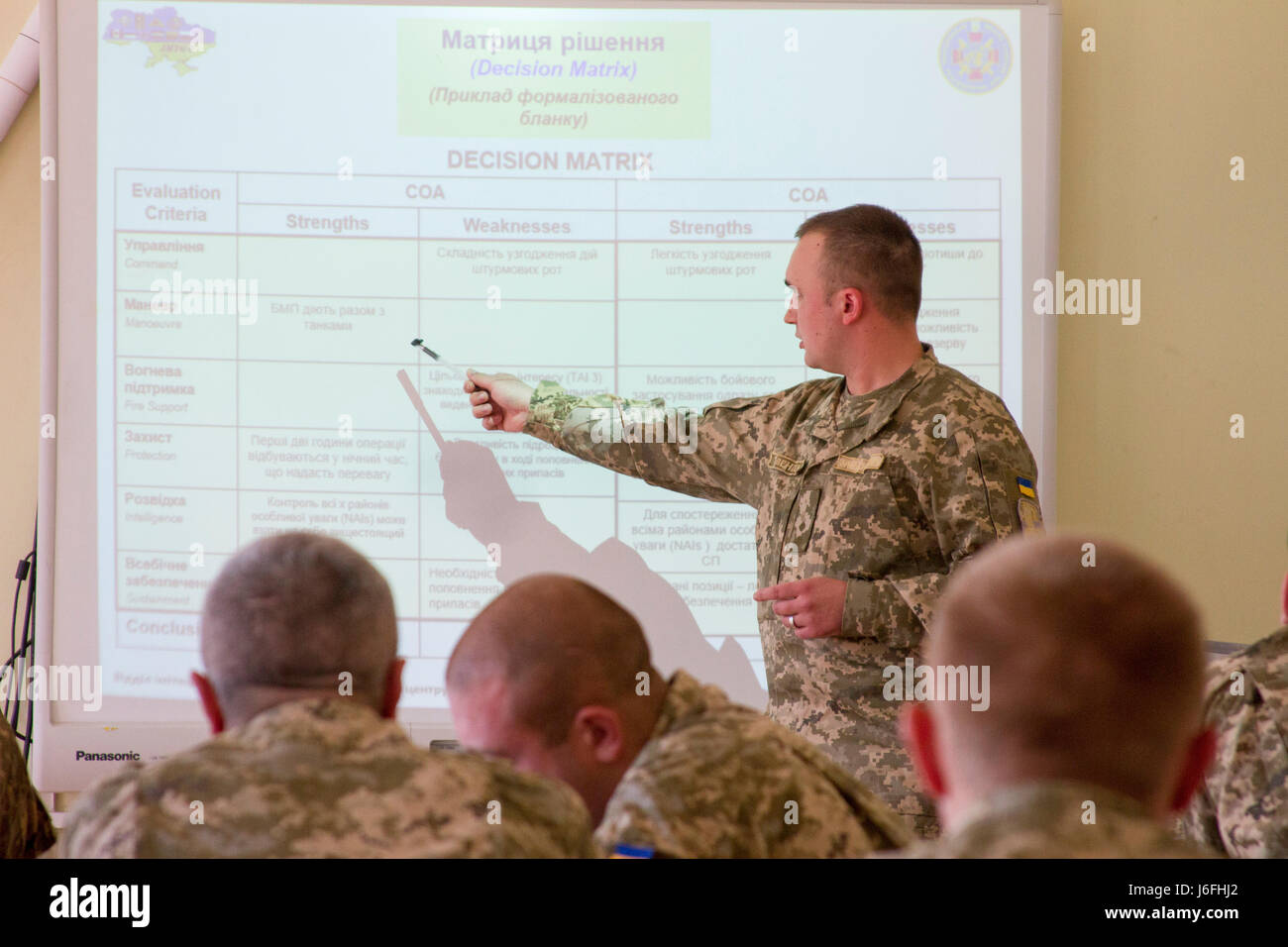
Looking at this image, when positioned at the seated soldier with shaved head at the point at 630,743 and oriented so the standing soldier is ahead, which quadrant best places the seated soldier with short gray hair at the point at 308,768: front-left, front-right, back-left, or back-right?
back-left

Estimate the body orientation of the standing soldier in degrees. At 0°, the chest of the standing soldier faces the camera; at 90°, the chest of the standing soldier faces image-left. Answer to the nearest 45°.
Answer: approximately 45°

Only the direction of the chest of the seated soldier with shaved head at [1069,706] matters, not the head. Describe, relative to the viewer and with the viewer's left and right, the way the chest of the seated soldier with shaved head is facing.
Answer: facing away from the viewer

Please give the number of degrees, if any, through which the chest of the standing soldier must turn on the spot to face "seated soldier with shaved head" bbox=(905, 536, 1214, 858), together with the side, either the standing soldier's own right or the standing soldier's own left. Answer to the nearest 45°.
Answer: approximately 45° to the standing soldier's own left

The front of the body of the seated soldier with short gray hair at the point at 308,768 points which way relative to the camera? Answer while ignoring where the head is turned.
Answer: away from the camera

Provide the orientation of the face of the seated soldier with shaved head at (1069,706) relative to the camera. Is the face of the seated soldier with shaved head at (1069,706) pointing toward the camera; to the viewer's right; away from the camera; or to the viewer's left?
away from the camera

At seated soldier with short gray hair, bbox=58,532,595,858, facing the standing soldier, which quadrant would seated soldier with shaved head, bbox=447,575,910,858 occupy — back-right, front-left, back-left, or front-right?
front-right

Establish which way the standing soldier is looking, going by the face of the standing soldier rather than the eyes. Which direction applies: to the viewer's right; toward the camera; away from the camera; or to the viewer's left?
to the viewer's left

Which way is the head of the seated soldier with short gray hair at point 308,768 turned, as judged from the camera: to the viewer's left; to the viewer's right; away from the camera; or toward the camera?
away from the camera
